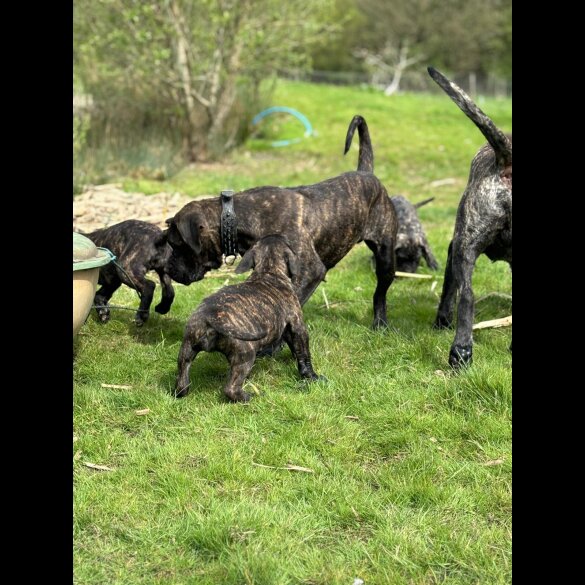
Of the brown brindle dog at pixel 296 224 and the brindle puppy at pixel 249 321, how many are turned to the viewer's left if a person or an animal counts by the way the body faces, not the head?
1

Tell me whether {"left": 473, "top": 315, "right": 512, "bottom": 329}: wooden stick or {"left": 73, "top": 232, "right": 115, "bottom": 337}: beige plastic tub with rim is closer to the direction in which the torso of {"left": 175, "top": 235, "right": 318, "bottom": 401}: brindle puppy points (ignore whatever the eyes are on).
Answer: the wooden stick

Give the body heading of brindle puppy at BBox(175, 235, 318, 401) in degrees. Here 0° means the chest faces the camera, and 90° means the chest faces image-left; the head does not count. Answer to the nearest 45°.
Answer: approximately 225°

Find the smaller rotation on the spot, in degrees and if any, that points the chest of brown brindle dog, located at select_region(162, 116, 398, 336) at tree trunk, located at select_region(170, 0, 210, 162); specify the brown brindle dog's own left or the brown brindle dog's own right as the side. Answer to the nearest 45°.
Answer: approximately 90° to the brown brindle dog's own right

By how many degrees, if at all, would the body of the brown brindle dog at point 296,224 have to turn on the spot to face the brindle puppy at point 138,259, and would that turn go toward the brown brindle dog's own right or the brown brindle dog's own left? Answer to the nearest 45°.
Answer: approximately 45° to the brown brindle dog's own right

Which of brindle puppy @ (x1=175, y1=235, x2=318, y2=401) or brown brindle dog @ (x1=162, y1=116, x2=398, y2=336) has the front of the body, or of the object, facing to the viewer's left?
brown brindle dog @ (x1=162, y1=116, x2=398, y2=336)

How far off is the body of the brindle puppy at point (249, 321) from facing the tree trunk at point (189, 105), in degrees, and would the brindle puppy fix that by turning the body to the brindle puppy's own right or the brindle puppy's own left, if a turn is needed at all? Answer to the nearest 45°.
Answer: approximately 45° to the brindle puppy's own left

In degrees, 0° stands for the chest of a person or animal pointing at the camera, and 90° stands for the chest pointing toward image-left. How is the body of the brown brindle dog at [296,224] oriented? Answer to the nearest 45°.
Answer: approximately 90°

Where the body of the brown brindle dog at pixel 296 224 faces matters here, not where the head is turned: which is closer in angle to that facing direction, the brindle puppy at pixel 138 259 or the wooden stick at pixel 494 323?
the brindle puppy

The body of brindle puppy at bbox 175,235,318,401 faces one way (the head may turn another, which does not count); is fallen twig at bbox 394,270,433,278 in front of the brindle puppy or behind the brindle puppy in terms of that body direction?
in front

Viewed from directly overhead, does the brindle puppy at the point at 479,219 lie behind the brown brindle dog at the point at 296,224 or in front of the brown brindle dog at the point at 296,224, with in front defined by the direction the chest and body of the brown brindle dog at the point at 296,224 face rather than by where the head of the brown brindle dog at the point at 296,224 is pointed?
behind
